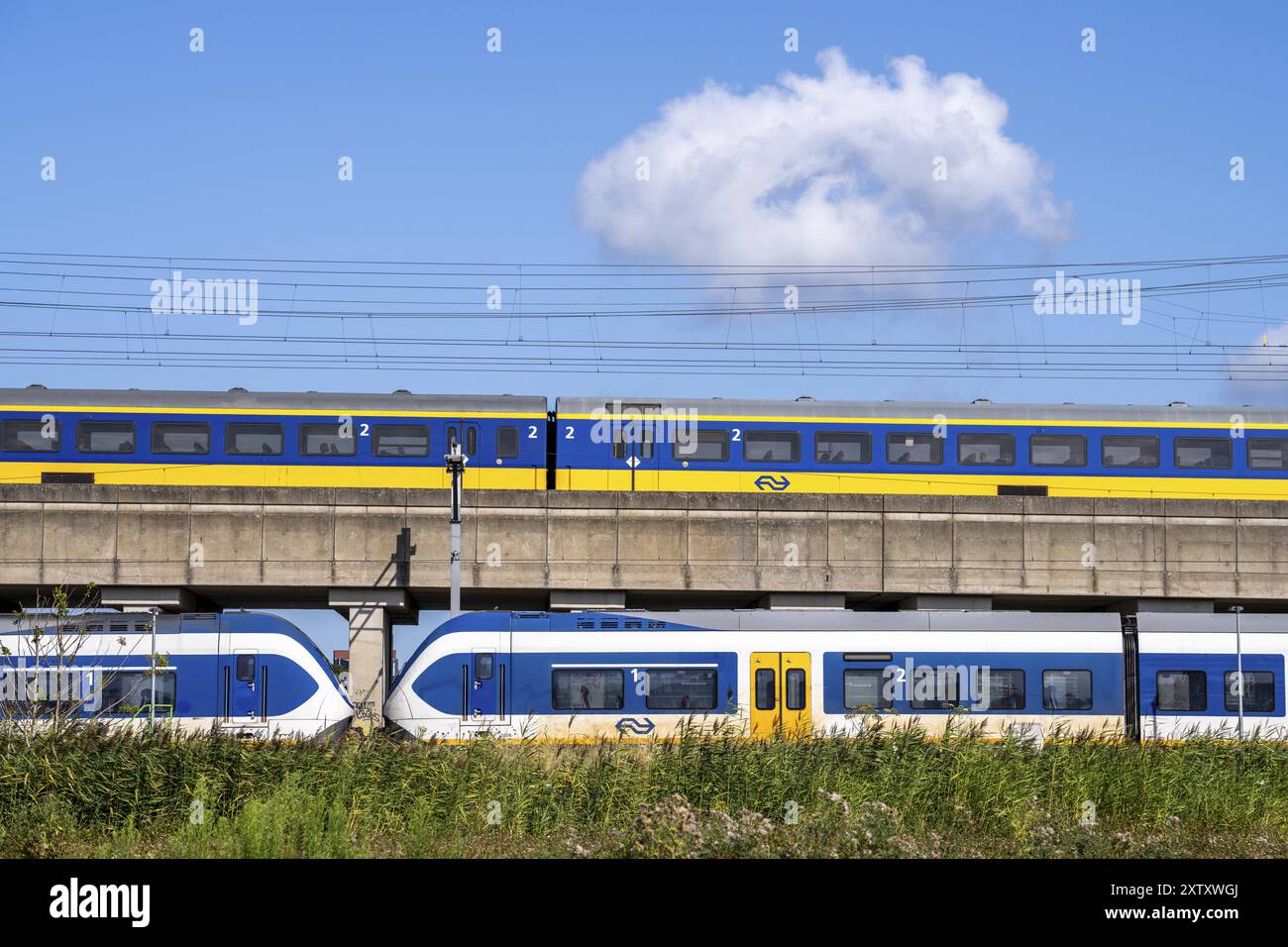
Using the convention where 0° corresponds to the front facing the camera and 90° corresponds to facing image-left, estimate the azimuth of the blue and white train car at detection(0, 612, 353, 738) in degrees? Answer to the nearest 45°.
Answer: approximately 270°

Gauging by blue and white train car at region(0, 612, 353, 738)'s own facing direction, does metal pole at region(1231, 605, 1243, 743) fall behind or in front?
in front

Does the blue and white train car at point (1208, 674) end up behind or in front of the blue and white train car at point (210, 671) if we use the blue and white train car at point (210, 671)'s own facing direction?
in front
